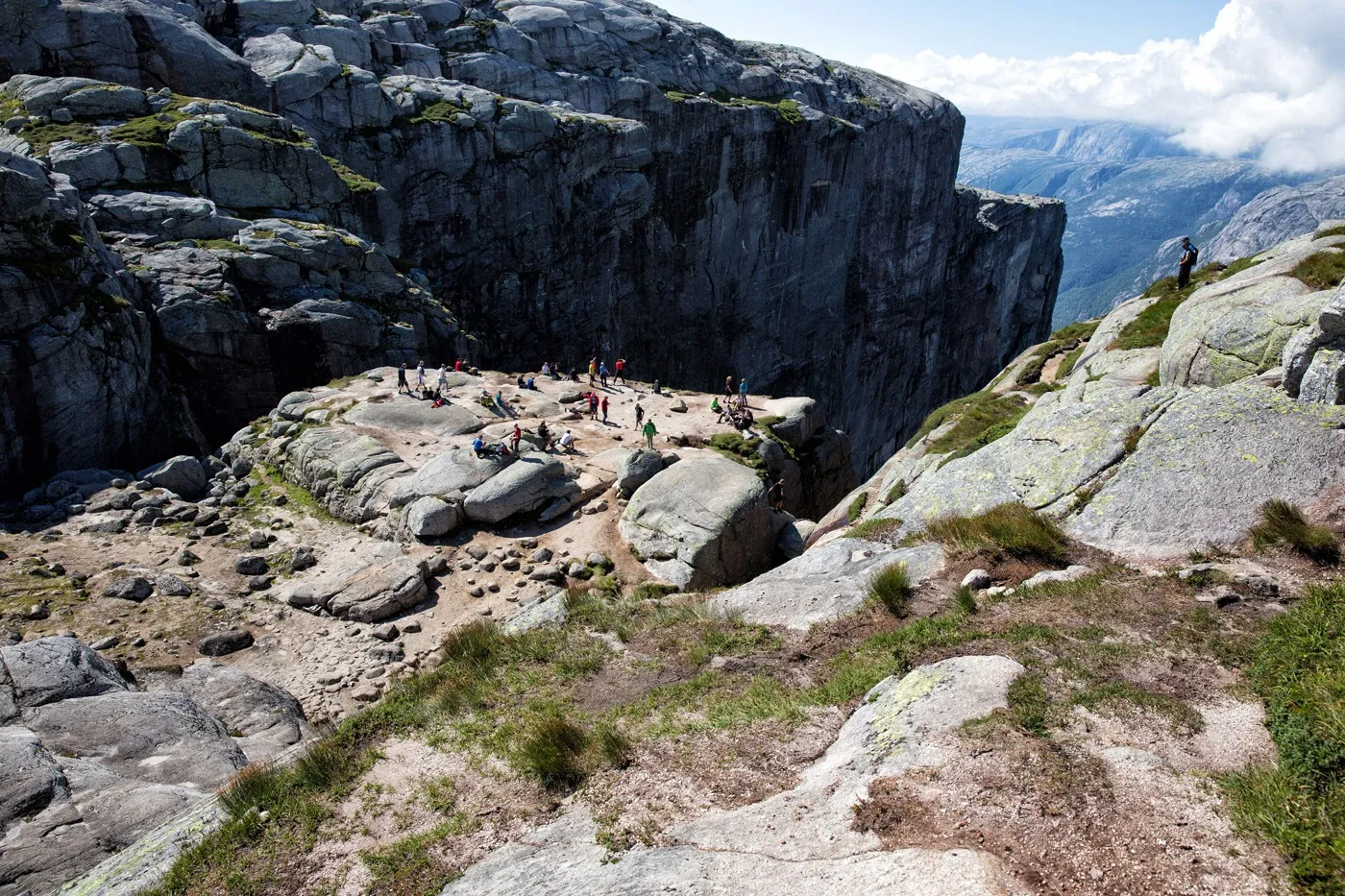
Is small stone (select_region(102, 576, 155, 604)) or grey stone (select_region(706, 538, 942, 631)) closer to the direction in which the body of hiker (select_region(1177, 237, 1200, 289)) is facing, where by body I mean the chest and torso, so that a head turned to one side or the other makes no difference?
the small stone

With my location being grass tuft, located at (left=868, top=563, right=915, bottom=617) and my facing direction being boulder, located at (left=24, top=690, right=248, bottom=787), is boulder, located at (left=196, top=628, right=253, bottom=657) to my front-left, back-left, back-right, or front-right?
front-right

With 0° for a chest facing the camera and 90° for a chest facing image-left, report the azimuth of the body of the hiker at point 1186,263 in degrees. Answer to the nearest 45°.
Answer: approximately 90°

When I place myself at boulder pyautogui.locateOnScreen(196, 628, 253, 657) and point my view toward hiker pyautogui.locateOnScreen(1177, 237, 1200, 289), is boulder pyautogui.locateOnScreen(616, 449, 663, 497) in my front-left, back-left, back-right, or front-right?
front-left

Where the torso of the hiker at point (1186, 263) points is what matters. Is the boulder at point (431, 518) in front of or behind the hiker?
in front

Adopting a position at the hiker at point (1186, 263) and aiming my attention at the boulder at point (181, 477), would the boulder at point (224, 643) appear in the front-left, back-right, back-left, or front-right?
front-left

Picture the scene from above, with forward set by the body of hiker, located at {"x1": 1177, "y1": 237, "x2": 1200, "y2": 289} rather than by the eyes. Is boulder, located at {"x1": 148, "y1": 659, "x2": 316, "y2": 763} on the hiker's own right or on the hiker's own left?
on the hiker's own left

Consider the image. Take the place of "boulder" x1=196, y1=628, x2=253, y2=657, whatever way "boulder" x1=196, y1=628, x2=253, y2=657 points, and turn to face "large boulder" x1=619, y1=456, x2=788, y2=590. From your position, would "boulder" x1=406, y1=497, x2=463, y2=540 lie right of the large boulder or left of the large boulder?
left

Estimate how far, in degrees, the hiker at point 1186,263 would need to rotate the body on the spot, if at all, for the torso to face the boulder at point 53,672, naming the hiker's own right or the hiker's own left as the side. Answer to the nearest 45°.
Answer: approximately 45° to the hiker's own left

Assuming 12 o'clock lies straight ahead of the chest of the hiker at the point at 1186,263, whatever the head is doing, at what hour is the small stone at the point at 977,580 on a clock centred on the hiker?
The small stone is roughly at 9 o'clock from the hiker.

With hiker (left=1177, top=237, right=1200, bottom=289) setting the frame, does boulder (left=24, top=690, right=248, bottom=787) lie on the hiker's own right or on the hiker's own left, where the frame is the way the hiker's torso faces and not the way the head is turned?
on the hiker's own left

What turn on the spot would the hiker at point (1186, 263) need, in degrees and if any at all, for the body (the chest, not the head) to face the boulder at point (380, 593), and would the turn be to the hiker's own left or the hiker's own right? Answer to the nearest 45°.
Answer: approximately 45° to the hiker's own left

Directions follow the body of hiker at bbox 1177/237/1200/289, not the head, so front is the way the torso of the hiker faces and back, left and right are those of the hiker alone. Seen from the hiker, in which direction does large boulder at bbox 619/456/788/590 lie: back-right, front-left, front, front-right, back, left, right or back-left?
front-left

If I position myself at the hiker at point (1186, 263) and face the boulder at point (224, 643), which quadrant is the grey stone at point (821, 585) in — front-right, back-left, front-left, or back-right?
front-left
